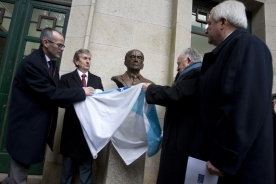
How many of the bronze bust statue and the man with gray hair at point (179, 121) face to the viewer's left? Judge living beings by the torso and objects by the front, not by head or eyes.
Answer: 1

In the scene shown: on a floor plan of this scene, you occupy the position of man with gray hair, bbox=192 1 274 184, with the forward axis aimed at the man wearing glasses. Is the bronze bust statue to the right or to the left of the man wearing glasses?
right

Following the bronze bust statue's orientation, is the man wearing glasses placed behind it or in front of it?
in front

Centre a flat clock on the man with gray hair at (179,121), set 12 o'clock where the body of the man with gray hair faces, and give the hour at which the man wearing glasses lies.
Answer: The man wearing glasses is roughly at 12 o'clock from the man with gray hair.

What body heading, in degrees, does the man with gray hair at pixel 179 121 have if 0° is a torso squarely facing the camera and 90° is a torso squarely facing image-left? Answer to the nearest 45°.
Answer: approximately 90°

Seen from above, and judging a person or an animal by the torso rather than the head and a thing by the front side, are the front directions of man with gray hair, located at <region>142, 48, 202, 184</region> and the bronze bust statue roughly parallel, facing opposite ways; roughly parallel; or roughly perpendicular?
roughly perpendicular

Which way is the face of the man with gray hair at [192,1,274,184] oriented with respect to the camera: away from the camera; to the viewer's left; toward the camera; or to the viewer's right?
to the viewer's left

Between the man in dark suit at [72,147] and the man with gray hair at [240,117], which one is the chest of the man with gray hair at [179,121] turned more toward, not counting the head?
the man in dark suit

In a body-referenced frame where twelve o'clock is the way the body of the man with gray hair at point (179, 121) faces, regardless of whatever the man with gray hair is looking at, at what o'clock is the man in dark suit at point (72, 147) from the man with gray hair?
The man in dark suit is roughly at 1 o'clock from the man with gray hair.
